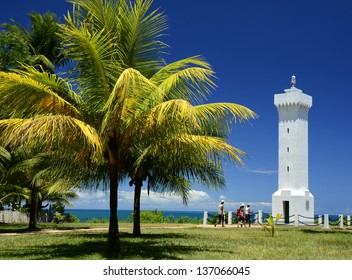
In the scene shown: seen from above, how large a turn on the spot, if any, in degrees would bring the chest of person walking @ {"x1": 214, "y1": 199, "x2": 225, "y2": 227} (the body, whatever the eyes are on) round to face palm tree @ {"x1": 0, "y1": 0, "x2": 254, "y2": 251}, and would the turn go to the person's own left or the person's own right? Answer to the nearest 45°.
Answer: approximately 90° to the person's own right

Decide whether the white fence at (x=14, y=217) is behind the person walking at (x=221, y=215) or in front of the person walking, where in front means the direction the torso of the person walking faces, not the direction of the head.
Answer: behind
